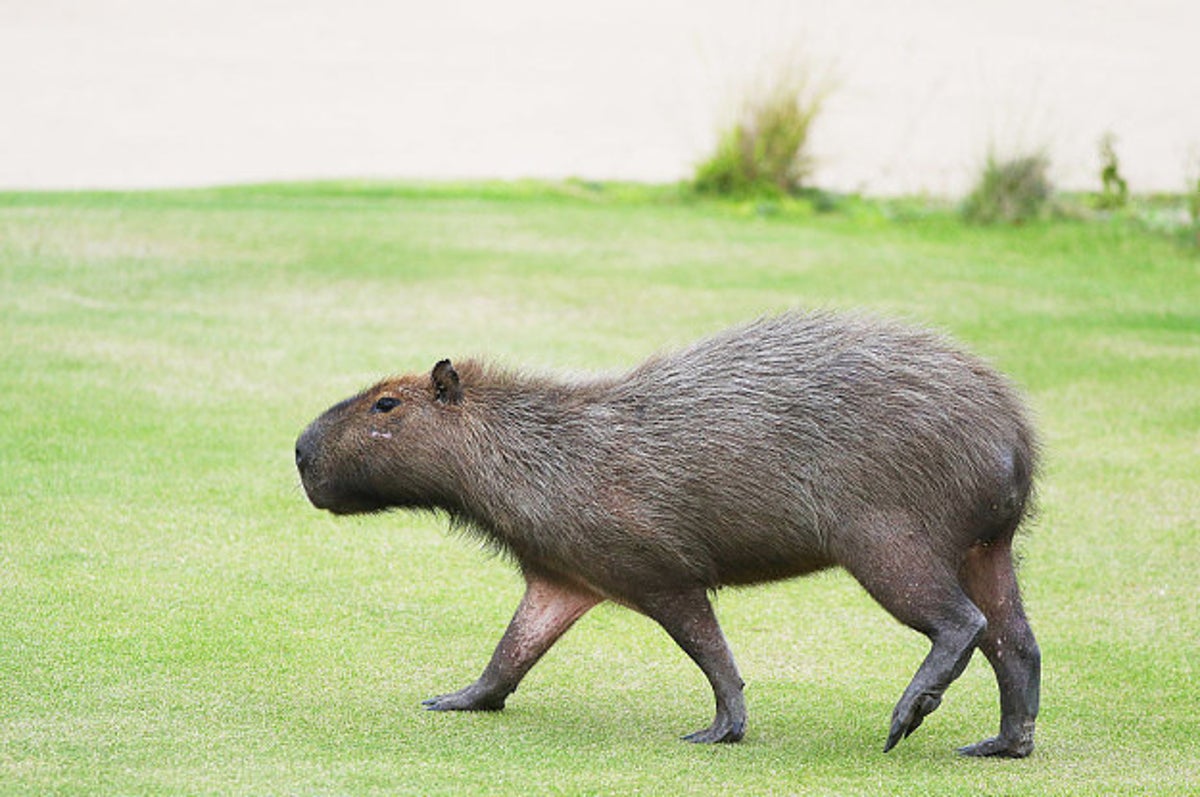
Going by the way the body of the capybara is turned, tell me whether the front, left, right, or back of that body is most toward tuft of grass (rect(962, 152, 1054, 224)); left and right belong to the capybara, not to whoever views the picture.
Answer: right

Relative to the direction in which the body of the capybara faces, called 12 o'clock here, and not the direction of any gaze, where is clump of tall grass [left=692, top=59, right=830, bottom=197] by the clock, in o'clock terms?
The clump of tall grass is roughly at 3 o'clock from the capybara.

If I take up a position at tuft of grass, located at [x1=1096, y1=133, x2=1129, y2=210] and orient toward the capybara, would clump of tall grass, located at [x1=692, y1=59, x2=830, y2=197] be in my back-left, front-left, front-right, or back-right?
front-right

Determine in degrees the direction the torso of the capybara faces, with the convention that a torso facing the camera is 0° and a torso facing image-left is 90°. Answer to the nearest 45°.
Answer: approximately 90°

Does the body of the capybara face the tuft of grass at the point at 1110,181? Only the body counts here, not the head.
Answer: no

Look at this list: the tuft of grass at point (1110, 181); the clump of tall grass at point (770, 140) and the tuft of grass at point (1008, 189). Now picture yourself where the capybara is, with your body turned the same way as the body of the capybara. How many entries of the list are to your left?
0
